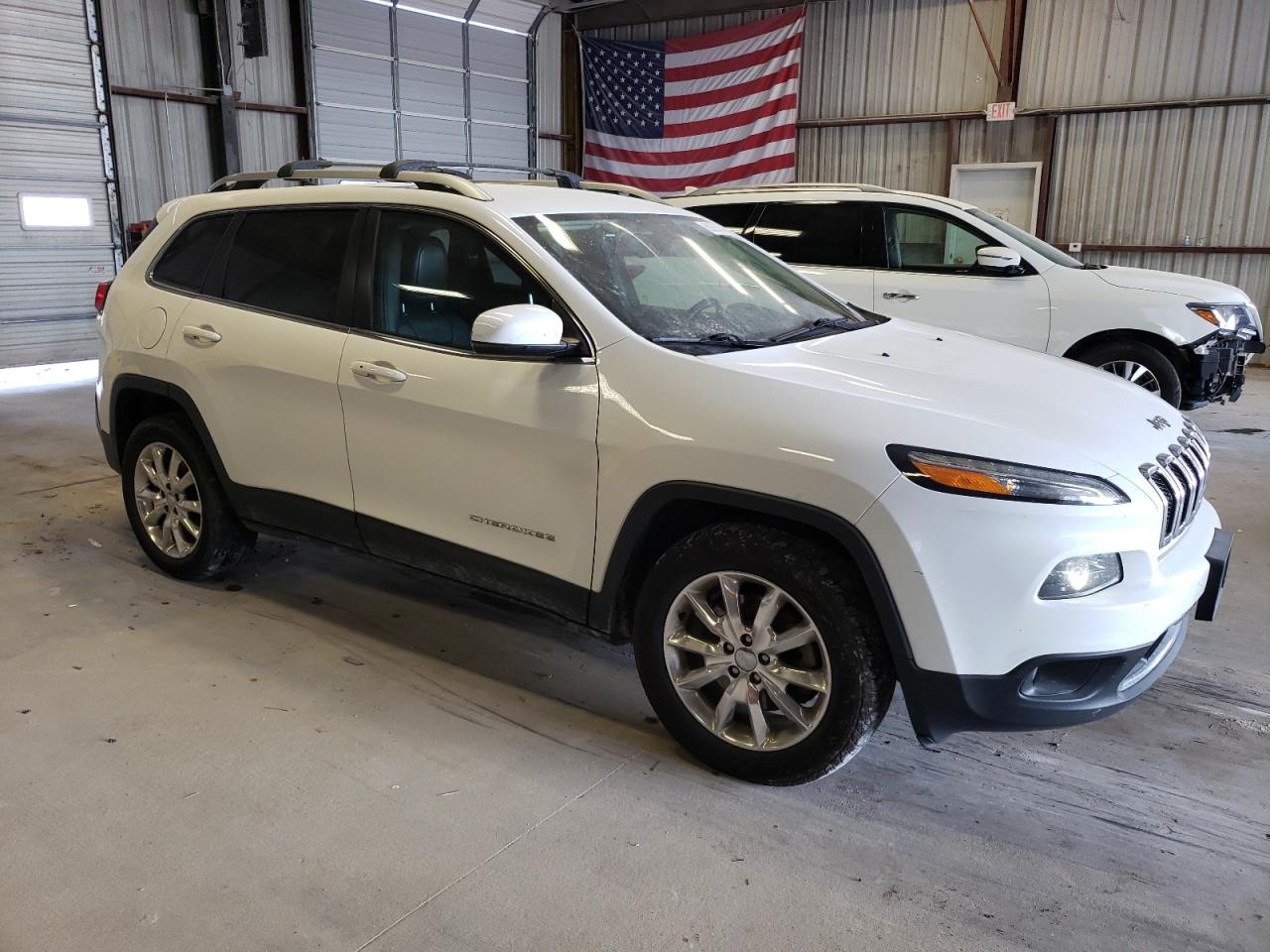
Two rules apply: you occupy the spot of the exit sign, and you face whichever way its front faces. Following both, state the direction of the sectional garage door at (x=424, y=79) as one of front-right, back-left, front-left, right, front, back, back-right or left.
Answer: right

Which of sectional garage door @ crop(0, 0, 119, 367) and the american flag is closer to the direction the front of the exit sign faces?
the sectional garage door

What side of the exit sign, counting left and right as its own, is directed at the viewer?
front

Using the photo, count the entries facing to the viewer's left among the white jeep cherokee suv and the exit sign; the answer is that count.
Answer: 0

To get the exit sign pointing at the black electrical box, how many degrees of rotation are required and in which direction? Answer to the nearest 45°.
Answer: approximately 45° to its right

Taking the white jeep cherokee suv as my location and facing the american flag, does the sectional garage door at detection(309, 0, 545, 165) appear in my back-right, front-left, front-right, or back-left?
front-left

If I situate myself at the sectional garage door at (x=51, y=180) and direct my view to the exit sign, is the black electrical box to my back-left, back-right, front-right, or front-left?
front-left

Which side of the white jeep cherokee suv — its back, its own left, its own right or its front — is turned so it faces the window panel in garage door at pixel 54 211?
back

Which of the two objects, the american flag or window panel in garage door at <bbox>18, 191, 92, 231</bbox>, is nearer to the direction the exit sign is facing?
the window panel in garage door

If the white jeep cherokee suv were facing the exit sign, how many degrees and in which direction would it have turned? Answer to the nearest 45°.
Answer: approximately 135° to its left
